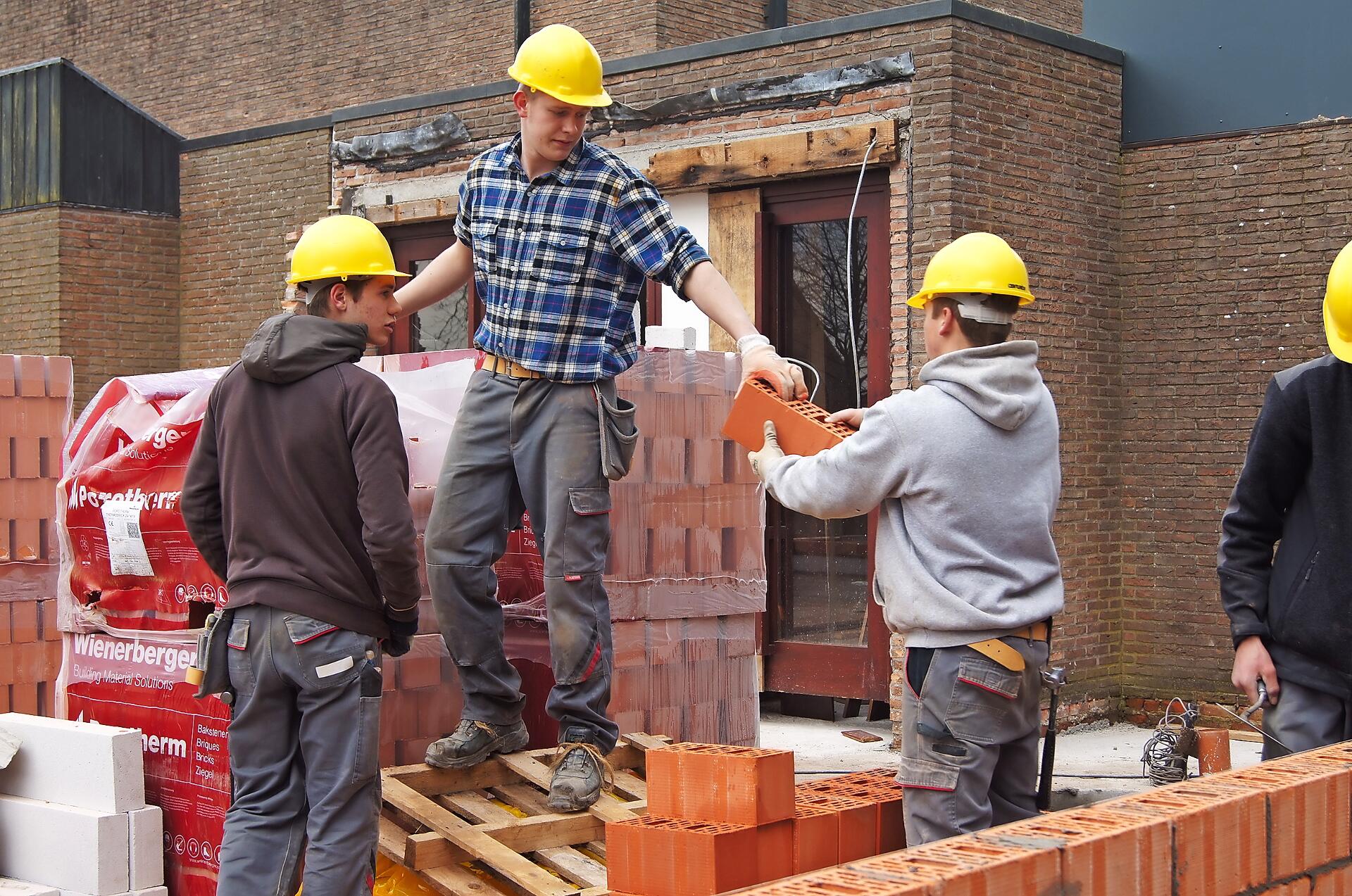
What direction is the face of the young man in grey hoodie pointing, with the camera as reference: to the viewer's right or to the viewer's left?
to the viewer's left

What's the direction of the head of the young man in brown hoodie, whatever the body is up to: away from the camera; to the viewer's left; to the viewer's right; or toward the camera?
to the viewer's right

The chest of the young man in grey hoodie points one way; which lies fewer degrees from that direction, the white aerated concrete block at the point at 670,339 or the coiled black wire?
the white aerated concrete block

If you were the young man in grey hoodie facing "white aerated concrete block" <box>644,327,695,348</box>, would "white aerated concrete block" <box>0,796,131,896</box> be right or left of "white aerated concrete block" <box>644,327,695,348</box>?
left

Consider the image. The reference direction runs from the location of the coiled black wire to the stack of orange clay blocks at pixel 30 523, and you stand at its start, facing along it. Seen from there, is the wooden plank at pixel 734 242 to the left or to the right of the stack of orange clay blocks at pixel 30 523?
right

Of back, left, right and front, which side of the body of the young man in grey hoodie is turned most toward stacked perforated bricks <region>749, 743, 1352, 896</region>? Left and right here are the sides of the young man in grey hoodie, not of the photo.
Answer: back

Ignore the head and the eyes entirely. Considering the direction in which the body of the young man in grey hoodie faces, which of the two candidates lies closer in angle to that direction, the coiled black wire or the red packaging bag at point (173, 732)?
the red packaging bag

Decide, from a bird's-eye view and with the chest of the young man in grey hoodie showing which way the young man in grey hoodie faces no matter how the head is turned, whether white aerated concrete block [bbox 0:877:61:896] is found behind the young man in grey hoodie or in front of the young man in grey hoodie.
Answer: in front

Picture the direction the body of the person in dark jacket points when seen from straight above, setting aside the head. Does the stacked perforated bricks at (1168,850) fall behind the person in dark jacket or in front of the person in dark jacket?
in front
